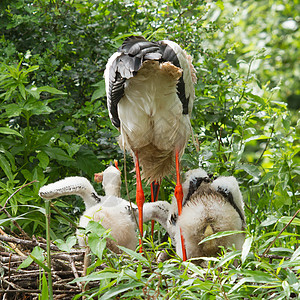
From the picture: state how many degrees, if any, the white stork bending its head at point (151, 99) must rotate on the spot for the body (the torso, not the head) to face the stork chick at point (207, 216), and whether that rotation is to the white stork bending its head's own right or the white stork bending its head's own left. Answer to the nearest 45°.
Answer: approximately 135° to the white stork bending its head's own right

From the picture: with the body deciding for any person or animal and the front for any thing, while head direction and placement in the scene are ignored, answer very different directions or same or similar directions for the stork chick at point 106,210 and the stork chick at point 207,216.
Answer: same or similar directions

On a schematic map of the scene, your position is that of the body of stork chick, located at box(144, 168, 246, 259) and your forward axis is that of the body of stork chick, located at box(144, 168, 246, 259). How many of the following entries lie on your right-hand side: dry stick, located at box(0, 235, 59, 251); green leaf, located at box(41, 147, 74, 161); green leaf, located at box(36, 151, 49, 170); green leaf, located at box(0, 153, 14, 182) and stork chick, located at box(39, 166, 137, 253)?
0

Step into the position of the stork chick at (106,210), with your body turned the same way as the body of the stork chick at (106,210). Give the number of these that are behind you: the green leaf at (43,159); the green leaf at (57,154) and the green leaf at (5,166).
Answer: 0

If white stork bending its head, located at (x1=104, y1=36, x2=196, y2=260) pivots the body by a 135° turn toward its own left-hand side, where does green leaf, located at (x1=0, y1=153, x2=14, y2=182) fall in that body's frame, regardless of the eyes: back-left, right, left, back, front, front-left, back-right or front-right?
front-right

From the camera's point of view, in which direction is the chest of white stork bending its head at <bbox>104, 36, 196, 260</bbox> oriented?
away from the camera

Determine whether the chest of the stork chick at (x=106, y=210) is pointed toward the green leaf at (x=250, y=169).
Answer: no

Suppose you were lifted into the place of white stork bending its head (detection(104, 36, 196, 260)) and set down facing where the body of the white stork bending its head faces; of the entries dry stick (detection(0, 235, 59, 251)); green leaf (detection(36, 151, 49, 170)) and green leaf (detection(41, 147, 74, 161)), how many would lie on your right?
0

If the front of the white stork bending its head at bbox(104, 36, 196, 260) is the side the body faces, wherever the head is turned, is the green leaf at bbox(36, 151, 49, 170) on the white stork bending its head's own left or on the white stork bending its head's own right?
on the white stork bending its head's own left
